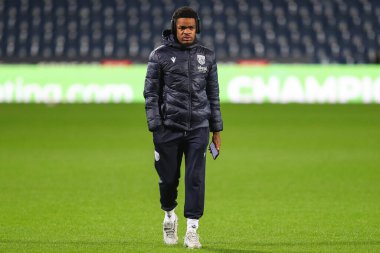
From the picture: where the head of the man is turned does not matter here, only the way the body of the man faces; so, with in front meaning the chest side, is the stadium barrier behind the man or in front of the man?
behind

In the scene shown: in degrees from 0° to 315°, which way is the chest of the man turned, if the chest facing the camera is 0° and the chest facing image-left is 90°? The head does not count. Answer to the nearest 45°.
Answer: approximately 0°
